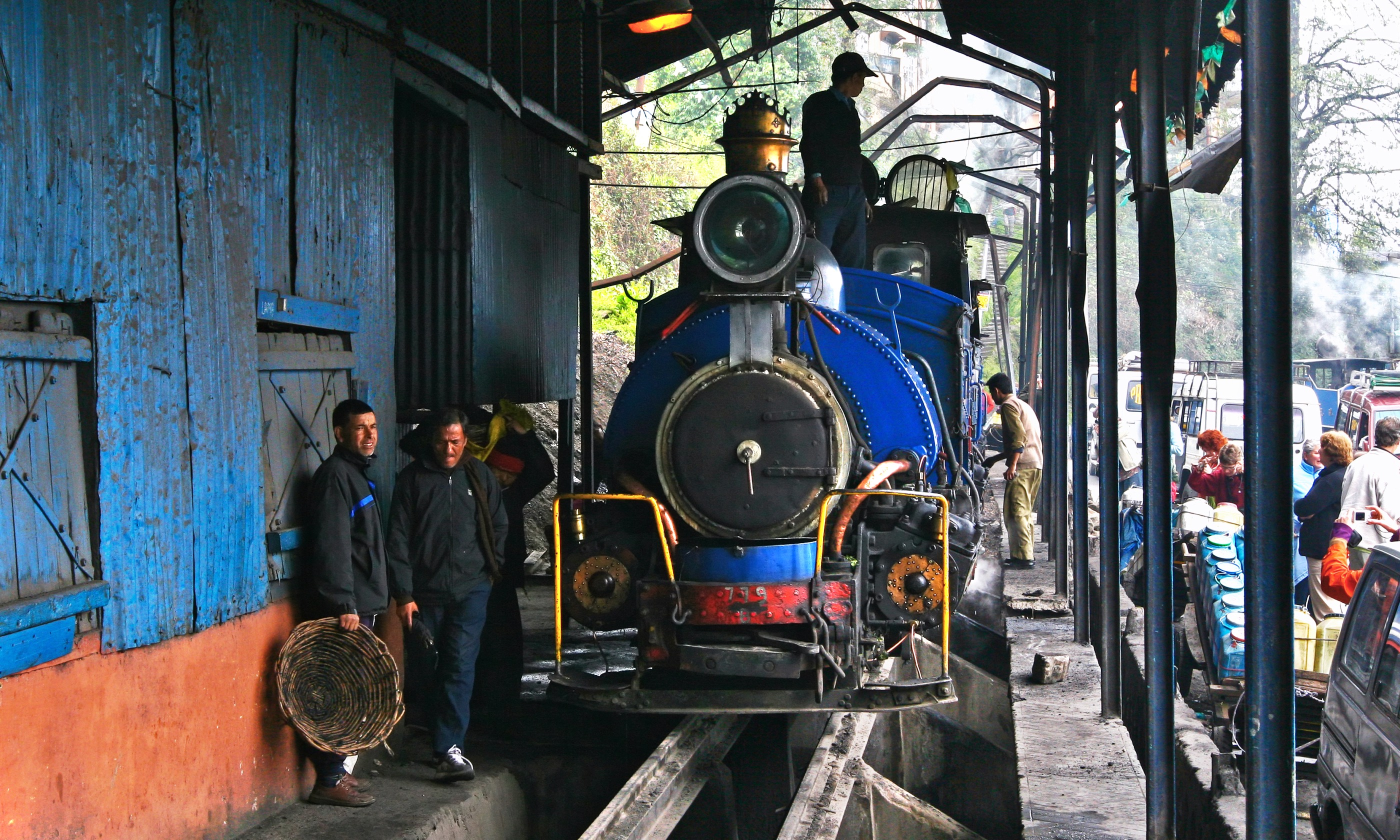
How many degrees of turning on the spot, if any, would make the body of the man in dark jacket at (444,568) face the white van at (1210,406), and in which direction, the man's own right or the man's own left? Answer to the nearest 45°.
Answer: approximately 135° to the man's own left

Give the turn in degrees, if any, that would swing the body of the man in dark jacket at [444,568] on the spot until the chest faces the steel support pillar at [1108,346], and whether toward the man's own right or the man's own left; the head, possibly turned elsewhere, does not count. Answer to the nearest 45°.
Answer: approximately 90° to the man's own left

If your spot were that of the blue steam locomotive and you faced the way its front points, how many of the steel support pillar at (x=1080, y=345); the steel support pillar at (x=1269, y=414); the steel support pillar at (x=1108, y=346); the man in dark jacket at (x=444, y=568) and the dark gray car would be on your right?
1

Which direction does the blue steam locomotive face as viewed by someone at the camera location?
facing the viewer

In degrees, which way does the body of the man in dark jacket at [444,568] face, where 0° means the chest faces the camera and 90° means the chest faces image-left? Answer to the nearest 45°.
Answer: approximately 0°

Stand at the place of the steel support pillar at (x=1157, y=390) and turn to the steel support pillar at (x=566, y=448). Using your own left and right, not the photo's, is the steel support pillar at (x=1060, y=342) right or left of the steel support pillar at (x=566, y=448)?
right

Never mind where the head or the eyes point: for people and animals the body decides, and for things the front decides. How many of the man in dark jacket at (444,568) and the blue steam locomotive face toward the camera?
2

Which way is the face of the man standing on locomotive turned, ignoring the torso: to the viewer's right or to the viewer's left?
to the viewer's right

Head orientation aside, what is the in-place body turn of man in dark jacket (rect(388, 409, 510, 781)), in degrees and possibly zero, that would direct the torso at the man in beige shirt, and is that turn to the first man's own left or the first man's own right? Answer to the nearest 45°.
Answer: approximately 135° to the first man's own left

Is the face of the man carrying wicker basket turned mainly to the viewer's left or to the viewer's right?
to the viewer's right

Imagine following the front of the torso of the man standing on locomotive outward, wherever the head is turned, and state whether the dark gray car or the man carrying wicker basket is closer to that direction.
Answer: the dark gray car
